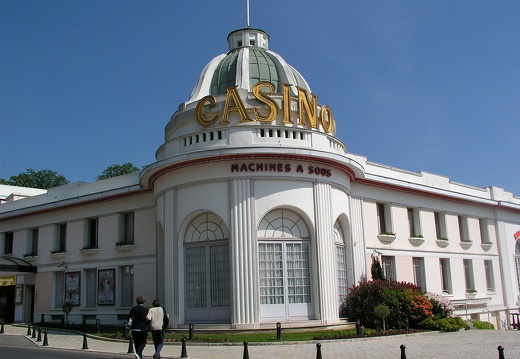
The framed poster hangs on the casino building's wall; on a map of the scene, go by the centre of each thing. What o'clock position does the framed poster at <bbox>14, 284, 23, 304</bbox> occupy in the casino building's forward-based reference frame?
The framed poster is roughly at 4 o'clock from the casino building.

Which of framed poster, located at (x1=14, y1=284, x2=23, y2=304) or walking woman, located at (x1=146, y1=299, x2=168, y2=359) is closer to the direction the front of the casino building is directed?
the walking woman

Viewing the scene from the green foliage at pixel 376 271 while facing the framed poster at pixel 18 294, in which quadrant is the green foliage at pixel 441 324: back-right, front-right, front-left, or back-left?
back-left

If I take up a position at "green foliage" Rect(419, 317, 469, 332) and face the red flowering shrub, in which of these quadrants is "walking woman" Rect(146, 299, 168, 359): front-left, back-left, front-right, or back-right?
front-left

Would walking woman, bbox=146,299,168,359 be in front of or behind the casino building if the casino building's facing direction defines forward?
in front

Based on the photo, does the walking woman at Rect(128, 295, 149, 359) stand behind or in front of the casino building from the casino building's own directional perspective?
in front

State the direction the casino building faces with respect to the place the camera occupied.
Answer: facing the viewer

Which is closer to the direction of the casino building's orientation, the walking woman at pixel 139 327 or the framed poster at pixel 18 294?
the walking woman
